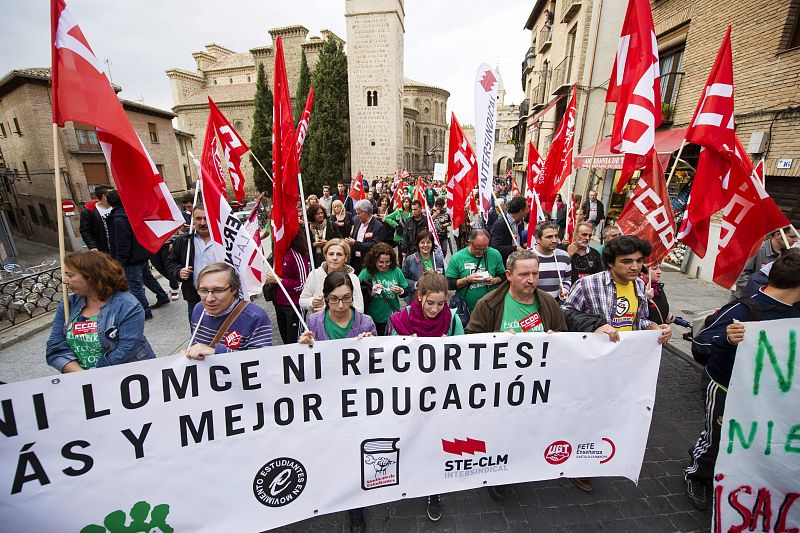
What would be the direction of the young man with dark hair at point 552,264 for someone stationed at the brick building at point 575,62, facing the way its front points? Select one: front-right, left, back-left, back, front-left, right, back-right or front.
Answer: left

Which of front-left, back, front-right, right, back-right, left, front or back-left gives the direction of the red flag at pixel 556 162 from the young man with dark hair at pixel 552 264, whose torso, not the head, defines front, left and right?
back-left

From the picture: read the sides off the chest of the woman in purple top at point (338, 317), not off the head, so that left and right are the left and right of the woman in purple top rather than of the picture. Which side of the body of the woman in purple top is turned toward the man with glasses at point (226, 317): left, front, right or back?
right

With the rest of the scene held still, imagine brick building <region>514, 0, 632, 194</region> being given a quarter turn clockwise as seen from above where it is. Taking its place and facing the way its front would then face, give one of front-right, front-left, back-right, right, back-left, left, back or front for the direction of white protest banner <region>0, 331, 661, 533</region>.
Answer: back

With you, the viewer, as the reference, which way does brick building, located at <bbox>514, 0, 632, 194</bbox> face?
facing to the left of the viewer

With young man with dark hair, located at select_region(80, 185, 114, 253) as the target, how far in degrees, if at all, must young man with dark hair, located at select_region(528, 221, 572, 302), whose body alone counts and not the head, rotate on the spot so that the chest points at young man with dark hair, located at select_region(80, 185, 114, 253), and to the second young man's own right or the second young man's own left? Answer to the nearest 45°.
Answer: approximately 135° to the second young man's own right

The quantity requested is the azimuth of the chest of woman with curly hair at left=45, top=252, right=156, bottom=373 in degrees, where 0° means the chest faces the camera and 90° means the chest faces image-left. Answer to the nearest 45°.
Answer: approximately 45°
